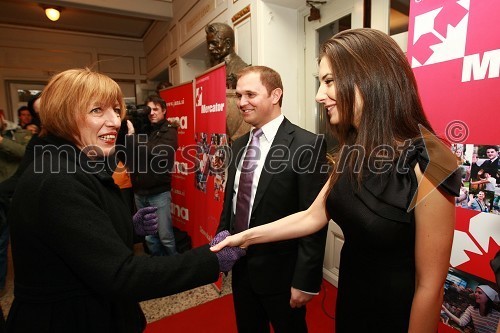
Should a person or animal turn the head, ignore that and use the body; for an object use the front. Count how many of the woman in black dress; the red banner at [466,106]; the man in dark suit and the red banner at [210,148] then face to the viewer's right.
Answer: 0

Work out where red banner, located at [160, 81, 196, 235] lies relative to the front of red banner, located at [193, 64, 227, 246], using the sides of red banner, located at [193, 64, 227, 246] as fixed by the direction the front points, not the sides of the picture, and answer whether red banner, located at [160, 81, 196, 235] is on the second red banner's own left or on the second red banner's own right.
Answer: on the second red banner's own right

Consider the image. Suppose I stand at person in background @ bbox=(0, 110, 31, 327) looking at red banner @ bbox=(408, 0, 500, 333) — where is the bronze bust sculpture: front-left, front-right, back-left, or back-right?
front-left

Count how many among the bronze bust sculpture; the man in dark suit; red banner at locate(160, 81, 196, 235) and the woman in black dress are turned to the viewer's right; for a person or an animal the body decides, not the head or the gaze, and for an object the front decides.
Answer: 0

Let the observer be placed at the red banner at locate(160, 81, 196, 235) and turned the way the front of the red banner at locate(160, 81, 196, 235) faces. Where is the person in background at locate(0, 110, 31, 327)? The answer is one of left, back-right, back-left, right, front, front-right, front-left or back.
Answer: front-right

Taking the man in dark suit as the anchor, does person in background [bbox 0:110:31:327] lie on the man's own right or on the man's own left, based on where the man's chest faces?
on the man's own right

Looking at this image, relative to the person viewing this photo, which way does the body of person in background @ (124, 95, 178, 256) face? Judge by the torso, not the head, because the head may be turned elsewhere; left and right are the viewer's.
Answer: facing the viewer and to the left of the viewer

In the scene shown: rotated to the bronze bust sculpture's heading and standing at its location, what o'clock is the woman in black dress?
The woman in black dress is roughly at 10 o'clock from the bronze bust sculpture.

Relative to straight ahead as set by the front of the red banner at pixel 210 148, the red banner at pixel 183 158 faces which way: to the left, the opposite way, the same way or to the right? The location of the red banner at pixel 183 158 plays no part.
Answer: the same way

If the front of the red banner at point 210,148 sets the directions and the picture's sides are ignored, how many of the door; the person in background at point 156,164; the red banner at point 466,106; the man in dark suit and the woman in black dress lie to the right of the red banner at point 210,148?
1

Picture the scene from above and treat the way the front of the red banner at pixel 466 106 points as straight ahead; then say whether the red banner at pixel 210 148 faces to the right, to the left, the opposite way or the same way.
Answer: the same way

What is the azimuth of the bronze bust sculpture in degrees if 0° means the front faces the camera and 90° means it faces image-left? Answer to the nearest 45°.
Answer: approximately 45°

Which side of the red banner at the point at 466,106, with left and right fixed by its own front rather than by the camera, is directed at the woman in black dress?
front

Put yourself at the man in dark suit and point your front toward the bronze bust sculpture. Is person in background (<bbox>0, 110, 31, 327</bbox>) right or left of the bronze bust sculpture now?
left

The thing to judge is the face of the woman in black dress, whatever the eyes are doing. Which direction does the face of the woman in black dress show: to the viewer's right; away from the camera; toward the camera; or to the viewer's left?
to the viewer's left

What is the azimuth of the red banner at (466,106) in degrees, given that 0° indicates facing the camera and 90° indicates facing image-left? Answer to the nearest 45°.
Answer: approximately 0°
